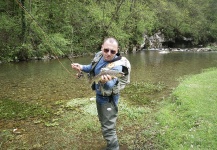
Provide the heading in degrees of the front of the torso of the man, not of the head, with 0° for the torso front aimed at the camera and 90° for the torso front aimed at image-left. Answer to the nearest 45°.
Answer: approximately 45°
